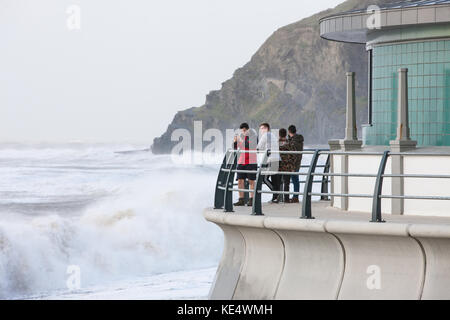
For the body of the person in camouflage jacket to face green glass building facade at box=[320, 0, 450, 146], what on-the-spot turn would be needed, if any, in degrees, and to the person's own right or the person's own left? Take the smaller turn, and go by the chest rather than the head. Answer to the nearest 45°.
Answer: approximately 90° to the person's own right

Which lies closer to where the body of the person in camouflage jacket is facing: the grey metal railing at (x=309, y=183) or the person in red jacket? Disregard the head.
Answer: the person in red jacket

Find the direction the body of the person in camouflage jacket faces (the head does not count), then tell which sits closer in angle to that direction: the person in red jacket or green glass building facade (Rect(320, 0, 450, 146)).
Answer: the person in red jacket

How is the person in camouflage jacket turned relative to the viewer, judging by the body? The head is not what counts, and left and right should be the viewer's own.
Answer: facing to the left of the viewer
